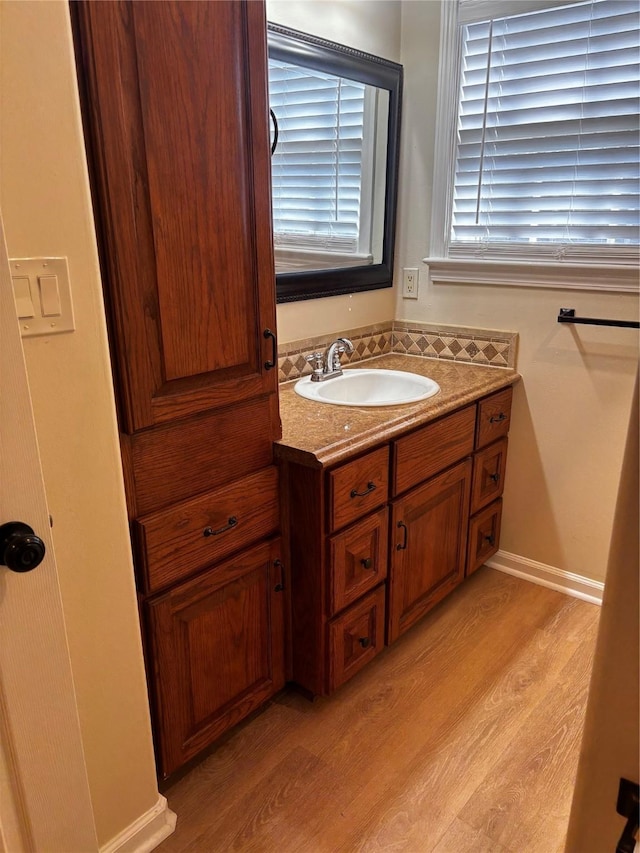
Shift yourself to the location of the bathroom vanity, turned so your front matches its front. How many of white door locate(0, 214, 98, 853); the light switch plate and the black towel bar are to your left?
1

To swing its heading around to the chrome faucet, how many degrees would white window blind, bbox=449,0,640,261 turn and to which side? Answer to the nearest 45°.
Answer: approximately 45° to its right

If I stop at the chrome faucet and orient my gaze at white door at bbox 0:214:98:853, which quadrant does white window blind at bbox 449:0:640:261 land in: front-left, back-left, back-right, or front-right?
back-left

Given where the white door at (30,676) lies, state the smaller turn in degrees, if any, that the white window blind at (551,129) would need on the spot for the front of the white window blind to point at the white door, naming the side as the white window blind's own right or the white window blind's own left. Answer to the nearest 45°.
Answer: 0° — it already faces it

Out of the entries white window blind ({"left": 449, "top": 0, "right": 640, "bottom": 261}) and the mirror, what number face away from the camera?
0

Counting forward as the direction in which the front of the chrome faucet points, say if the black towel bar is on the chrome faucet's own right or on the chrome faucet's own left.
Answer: on the chrome faucet's own left

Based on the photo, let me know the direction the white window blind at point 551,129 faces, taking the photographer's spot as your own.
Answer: facing the viewer
